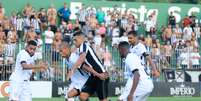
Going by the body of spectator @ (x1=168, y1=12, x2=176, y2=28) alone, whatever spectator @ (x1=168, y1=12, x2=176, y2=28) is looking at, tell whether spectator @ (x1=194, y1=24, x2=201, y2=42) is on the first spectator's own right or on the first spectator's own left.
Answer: on the first spectator's own left

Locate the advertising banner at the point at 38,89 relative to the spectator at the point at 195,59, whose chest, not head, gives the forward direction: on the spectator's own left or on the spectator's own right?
on the spectator's own right

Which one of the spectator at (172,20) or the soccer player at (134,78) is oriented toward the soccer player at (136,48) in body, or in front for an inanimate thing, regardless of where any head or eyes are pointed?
the spectator

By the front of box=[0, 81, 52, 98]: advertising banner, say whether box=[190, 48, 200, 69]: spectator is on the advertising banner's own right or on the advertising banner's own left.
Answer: on the advertising banner's own left

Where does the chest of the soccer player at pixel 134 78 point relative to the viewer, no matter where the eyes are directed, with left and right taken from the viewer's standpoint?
facing to the left of the viewer

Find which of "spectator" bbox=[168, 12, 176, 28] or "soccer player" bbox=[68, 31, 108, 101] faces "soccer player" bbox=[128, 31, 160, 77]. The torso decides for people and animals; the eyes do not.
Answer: the spectator

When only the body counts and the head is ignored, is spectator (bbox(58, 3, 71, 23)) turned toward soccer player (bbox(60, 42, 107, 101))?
yes
